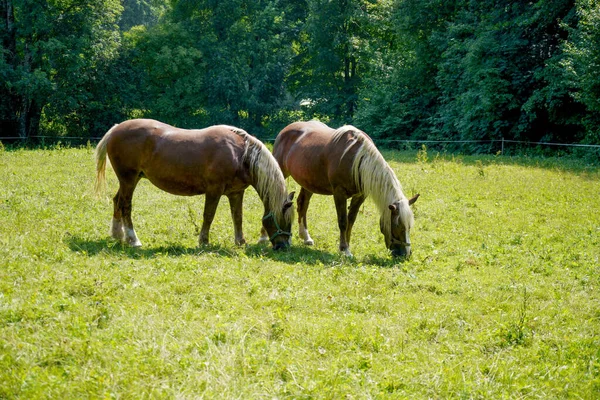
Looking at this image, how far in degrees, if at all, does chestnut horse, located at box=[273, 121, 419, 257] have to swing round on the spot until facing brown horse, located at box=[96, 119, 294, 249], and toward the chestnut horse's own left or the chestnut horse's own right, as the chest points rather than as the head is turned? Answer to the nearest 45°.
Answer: approximately 135° to the chestnut horse's own right

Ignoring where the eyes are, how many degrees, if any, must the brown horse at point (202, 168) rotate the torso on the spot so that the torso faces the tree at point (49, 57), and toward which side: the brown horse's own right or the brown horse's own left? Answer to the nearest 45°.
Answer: approximately 90° to the brown horse's own left

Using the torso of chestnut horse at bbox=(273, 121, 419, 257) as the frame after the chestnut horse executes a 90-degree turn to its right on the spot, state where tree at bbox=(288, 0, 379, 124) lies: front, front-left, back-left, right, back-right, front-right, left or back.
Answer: back-right

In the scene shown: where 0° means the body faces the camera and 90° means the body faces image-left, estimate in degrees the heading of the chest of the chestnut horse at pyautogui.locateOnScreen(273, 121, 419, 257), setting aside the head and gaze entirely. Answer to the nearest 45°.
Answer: approximately 315°

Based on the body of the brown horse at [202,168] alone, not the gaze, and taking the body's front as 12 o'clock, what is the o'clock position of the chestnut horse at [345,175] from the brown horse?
The chestnut horse is roughly at 12 o'clock from the brown horse.

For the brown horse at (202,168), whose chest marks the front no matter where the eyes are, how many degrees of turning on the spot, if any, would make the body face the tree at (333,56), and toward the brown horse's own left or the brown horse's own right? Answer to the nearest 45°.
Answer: approximately 90° to the brown horse's own left

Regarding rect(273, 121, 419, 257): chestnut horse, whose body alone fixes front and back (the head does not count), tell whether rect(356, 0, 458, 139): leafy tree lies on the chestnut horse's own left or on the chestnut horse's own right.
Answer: on the chestnut horse's own left

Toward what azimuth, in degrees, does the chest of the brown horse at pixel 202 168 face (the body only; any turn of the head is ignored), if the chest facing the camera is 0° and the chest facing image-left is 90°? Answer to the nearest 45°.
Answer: approximately 270°

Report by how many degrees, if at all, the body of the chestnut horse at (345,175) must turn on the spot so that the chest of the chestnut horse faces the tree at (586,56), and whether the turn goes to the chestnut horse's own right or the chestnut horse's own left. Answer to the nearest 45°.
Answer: approximately 90° to the chestnut horse's own left

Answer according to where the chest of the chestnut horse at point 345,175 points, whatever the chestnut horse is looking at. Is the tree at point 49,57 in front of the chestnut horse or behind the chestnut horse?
behind
